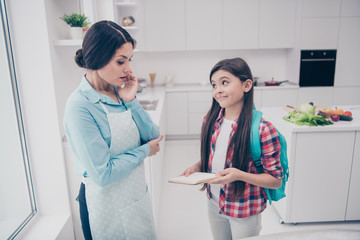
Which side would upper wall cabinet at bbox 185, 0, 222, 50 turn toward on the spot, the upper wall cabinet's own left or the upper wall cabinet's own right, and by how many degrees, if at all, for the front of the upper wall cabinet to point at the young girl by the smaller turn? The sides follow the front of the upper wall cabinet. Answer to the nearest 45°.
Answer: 0° — it already faces them

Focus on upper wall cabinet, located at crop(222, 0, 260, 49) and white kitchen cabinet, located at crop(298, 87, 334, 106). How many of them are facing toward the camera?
2

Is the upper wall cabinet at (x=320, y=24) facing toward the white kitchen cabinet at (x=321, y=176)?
yes

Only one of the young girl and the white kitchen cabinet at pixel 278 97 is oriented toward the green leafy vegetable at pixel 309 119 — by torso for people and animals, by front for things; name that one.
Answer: the white kitchen cabinet

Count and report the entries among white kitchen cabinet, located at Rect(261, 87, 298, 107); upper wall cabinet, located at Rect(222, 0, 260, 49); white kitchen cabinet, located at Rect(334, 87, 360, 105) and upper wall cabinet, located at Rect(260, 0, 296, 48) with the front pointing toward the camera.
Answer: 4

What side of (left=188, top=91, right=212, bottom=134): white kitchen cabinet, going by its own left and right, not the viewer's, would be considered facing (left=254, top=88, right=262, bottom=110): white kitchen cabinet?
left

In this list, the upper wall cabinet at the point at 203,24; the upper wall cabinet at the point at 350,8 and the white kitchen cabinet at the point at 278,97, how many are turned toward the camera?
3

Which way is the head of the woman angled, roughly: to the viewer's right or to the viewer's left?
to the viewer's right

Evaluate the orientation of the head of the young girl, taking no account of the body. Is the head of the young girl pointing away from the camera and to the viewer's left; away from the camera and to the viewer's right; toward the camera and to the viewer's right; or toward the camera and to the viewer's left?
toward the camera and to the viewer's left

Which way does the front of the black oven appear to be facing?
toward the camera

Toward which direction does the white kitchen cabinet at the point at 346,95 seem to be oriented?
toward the camera

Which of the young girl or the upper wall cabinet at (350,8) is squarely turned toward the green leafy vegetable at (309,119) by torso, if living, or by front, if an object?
the upper wall cabinet

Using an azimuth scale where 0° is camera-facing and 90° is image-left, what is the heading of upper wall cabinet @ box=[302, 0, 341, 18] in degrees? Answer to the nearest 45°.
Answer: approximately 0°
